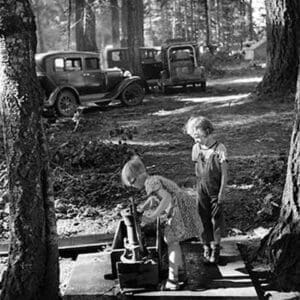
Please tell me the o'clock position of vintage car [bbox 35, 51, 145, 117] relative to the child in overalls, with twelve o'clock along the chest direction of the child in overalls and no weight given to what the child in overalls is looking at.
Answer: The vintage car is roughly at 4 o'clock from the child in overalls.

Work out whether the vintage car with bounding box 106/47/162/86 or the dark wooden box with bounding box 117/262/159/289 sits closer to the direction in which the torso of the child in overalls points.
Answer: the dark wooden box

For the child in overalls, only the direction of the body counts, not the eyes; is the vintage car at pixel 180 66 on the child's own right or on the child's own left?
on the child's own right

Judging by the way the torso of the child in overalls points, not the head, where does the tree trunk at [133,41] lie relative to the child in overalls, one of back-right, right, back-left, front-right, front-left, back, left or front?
back-right

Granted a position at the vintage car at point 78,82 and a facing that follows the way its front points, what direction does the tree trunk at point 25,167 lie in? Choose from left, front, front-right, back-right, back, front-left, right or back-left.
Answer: back-right

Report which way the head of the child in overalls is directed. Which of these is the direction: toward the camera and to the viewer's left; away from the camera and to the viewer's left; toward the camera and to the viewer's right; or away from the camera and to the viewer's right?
toward the camera and to the viewer's left

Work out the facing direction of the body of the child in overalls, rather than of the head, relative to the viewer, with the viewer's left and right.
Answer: facing the viewer and to the left of the viewer

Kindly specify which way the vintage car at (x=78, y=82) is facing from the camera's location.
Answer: facing away from the viewer and to the right of the viewer

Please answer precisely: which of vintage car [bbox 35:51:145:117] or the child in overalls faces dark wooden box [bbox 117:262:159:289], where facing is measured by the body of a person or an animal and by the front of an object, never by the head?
the child in overalls
